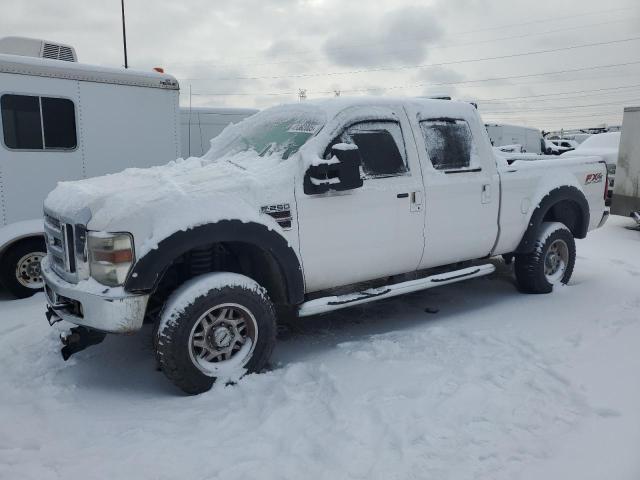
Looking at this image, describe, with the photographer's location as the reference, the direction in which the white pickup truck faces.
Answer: facing the viewer and to the left of the viewer

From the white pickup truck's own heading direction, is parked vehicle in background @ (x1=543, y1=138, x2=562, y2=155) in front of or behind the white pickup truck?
behind

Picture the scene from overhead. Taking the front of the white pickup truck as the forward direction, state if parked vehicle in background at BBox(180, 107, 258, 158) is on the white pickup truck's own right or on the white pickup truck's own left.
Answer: on the white pickup truck's own right

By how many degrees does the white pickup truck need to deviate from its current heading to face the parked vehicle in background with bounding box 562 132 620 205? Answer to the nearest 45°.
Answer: approximately 180°

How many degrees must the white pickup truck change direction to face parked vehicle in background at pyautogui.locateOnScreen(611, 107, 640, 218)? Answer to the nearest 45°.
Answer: approximately 180°

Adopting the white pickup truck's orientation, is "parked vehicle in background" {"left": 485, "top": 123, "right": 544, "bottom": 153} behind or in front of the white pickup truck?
behind
